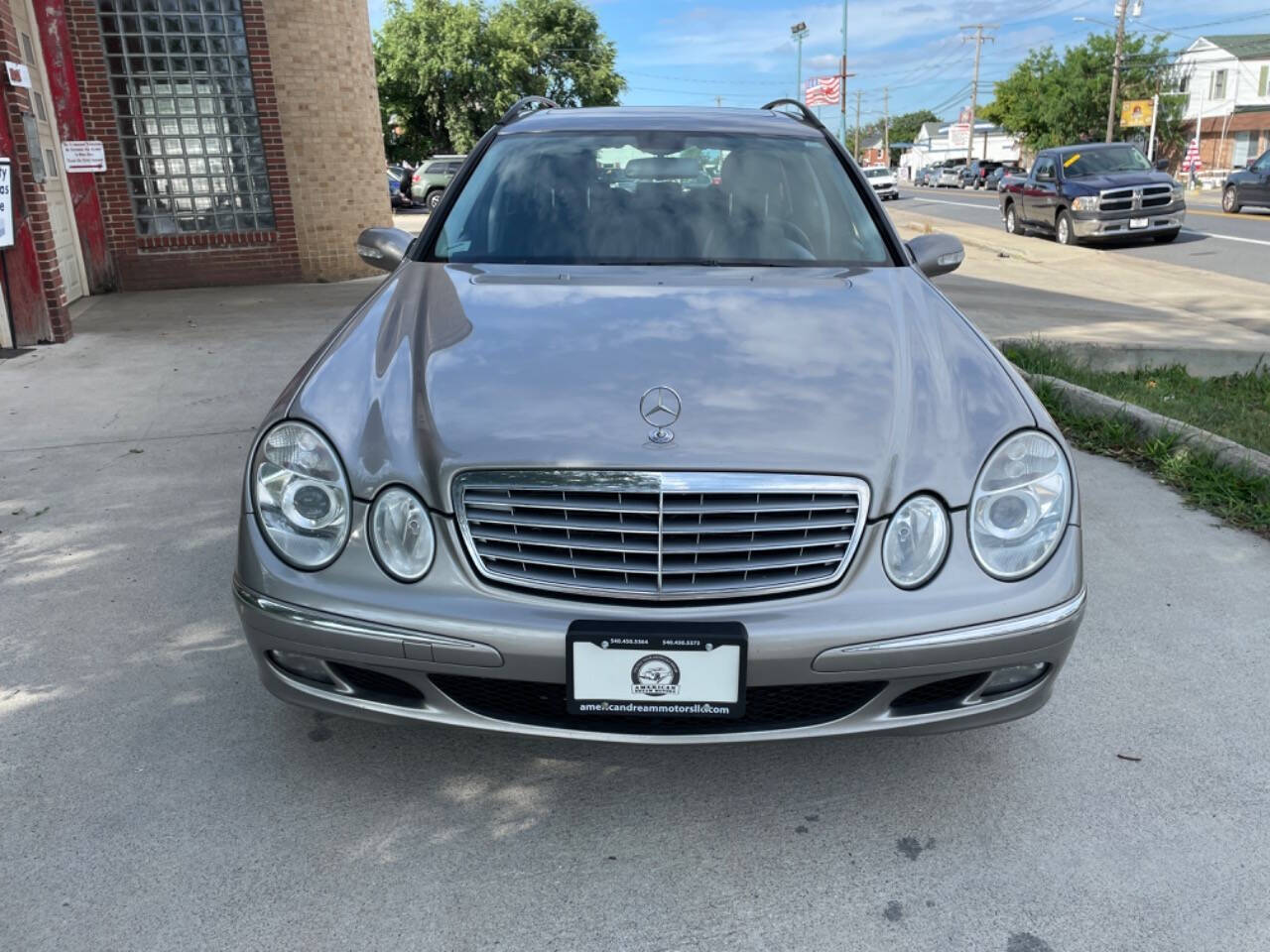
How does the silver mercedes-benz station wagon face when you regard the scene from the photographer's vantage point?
facing the viewer

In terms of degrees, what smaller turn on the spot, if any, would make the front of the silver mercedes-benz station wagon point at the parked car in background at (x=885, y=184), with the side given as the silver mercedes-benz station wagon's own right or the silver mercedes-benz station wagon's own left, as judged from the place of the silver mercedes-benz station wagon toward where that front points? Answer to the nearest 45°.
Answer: approximately 180°

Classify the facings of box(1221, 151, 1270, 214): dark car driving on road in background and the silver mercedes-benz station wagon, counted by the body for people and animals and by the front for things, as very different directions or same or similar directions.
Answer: very different directions

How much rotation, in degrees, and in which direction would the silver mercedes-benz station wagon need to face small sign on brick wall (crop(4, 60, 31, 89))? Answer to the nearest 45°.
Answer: approximately 135° to its right

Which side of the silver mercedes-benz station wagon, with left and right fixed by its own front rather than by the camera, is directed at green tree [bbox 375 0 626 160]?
back

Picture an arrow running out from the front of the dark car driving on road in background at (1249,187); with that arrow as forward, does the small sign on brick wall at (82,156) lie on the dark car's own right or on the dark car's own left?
on the dark car's own left

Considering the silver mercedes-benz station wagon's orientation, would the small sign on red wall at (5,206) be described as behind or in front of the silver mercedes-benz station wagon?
behind

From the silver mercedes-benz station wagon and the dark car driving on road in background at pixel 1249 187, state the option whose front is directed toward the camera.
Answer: the silver mercedes-benz station wagon

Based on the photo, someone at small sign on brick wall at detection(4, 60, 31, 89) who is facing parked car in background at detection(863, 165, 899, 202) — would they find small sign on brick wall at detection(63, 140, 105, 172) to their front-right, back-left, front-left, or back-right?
front-left

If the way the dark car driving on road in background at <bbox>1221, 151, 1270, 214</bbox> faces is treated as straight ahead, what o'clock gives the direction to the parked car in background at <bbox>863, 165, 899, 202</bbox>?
the parked car in background at <bbox>863, 165, 899, 202</bbox> is roughly at 12 o'clock from the dark car driving on road in background at <bbox>1221, 151, 1270, 214</bbox>.

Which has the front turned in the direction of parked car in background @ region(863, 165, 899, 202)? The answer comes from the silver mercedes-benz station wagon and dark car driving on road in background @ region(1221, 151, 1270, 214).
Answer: dark car driving on road in background @ region(1221, 151, 1270, 214)

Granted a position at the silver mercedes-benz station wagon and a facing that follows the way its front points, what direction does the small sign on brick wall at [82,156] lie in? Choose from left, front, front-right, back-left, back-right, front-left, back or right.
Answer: back-right

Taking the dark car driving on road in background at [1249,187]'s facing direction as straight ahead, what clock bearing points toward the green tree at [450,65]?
The green tree is roughly at 11 o'clock from the dark car driving on road in background.

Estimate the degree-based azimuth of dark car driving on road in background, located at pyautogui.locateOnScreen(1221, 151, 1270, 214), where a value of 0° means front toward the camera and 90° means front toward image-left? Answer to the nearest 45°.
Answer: approximately 135°

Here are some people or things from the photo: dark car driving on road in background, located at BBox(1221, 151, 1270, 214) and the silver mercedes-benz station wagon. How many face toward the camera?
1
